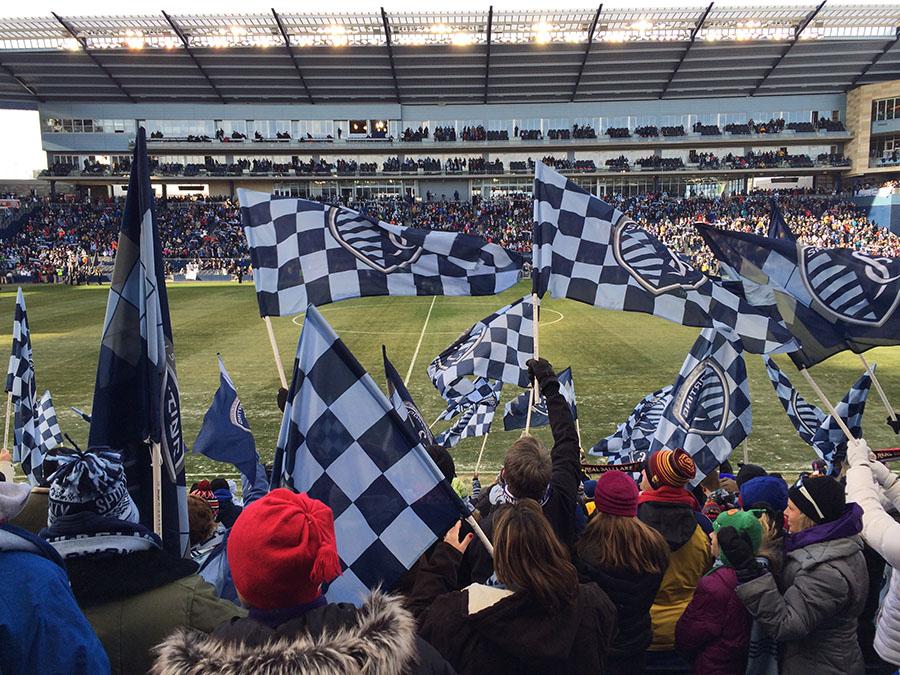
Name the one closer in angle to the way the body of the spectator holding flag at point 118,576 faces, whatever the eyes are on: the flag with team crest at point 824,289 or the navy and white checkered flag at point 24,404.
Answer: the navy and white checkered flag

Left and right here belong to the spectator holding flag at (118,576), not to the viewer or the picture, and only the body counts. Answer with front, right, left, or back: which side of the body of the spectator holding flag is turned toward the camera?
back

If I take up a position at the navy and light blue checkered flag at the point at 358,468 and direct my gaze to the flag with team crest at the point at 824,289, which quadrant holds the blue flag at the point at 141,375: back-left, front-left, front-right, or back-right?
back-left

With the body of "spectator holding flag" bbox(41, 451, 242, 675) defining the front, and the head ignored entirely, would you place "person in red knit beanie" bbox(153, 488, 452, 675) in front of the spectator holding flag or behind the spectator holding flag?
behind

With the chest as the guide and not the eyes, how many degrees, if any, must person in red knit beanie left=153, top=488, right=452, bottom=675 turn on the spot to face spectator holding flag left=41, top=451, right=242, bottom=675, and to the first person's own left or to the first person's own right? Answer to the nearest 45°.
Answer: approximately 45° to the first person's own left

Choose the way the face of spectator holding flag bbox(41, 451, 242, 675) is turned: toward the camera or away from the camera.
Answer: away from the camera

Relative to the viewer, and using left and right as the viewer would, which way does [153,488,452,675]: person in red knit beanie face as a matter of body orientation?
facing away from the viewer

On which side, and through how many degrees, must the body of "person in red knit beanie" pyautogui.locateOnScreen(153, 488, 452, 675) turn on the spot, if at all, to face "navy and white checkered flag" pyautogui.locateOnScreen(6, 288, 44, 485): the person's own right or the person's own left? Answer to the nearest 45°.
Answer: approximately 45° to the person's own left

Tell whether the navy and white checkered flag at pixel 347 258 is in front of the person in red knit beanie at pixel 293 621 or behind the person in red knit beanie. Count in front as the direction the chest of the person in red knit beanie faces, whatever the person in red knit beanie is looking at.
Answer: in front

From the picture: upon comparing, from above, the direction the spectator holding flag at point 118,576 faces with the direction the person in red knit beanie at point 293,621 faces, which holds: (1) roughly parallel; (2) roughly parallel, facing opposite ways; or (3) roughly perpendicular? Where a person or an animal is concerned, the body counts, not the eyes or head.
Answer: roughly parallel

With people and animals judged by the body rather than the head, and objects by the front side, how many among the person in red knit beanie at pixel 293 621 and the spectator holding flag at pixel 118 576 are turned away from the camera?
2
